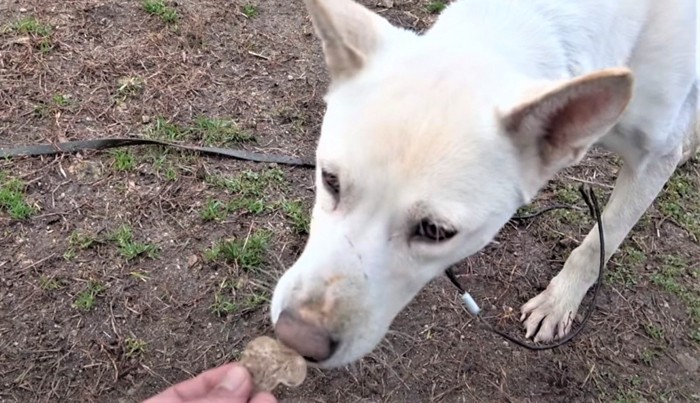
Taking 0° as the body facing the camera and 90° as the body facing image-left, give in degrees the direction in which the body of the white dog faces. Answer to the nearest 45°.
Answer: approximately 45°
